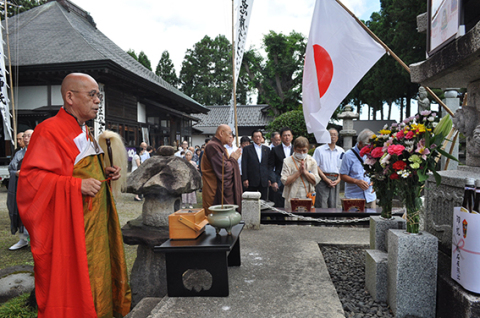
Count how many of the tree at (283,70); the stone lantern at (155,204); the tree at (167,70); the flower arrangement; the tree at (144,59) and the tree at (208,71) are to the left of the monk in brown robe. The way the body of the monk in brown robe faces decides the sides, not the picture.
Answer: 4

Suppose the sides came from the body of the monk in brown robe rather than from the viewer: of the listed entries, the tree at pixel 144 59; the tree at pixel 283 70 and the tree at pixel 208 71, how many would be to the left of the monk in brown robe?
3

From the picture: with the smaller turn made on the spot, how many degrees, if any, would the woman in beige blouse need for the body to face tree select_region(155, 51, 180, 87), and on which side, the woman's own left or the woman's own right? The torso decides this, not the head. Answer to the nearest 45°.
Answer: approximately 135° to the woman's own right

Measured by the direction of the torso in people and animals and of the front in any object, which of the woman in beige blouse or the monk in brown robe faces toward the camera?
the woman in beige blouse

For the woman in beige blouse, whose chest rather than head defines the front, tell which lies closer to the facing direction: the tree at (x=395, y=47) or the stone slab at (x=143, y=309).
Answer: the stone slab

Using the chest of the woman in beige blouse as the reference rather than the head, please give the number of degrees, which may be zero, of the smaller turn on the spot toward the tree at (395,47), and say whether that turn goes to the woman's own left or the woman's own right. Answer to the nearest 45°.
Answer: approximately 180°

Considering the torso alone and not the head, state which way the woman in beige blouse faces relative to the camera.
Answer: toward the camera

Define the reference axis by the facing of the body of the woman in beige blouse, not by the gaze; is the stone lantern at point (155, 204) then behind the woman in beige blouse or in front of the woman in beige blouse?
in front

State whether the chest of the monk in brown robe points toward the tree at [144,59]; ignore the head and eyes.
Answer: no

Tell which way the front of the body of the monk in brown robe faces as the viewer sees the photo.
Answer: to the viewer's right

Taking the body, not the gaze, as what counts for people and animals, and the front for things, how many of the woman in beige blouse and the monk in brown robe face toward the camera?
1

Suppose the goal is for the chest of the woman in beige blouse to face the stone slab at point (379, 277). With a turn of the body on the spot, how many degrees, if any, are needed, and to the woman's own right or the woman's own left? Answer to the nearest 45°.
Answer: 0° — they already face it

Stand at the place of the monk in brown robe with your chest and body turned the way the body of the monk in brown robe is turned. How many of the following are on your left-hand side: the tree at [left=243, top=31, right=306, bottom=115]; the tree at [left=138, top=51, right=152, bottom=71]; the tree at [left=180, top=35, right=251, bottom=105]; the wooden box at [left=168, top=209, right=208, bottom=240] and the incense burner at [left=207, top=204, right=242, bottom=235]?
3

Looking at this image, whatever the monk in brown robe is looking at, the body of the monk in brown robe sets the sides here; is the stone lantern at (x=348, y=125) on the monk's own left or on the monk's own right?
on the monk's own left

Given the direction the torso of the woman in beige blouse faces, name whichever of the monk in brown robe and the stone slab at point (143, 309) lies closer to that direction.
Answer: the stone slab

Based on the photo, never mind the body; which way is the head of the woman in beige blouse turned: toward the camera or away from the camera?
toward the camera

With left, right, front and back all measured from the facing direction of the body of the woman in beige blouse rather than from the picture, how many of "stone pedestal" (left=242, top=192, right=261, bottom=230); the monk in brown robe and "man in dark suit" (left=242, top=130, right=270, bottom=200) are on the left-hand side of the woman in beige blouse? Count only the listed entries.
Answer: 0
